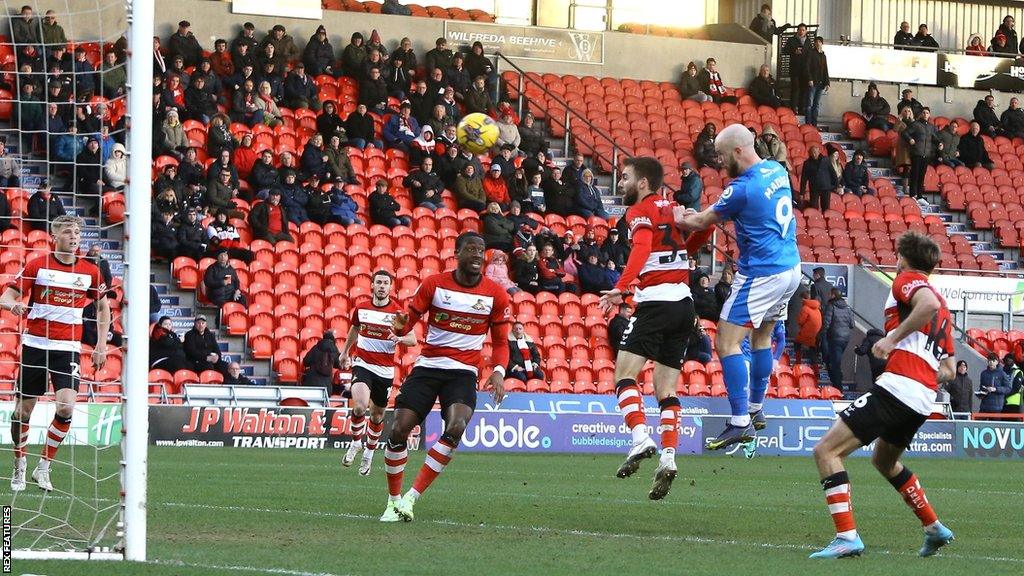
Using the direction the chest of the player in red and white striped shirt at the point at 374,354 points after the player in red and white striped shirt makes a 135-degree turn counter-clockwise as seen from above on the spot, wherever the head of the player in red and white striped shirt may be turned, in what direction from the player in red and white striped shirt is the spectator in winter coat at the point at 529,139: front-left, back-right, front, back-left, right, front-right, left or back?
front-left

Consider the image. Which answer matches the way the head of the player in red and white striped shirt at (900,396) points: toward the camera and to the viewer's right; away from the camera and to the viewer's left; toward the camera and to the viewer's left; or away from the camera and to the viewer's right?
away from the camera and to the viewer's left

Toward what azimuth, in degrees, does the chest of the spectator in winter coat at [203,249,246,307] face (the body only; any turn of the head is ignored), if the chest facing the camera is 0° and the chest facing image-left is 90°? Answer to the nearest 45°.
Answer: approximately 315°

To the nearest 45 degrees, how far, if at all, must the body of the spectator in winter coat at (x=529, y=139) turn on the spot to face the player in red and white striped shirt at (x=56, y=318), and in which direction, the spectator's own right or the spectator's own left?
0° — they already face them

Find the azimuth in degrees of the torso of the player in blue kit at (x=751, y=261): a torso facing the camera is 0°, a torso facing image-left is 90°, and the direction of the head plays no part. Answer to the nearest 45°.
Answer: approximately 135°

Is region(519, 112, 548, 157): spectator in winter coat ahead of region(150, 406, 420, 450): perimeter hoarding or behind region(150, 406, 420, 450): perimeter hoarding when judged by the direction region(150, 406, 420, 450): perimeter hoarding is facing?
behind

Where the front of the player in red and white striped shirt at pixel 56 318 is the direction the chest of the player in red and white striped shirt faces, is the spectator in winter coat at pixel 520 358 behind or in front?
behind

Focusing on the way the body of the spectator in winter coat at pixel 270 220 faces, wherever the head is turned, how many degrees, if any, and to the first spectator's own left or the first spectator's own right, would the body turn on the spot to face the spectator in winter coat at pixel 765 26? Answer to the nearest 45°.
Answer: approximately 90° to the first spectator's own left

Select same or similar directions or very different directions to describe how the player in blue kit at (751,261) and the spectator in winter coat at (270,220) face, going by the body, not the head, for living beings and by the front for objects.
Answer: very different directions

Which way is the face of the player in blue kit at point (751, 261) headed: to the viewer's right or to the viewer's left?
to the viewer's left
